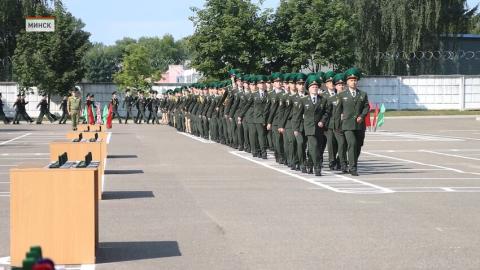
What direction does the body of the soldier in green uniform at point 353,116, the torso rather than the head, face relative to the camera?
toward the camera

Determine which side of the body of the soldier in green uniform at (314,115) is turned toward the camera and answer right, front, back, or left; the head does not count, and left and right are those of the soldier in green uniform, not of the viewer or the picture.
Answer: front

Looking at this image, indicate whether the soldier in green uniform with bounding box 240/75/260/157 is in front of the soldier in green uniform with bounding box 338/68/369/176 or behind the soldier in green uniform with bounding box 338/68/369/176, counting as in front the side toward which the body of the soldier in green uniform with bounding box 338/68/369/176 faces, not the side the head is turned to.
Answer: behind
